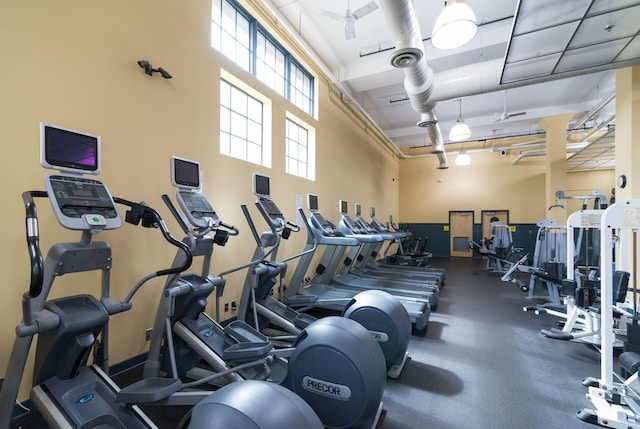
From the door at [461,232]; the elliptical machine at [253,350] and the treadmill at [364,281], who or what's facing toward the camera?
the door

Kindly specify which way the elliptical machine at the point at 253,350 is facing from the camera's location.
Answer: facing away from the viewer and to the left of the viewer

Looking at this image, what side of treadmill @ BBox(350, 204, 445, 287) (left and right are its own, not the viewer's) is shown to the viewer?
left

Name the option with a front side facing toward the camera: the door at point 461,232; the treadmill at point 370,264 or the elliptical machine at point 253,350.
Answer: the door

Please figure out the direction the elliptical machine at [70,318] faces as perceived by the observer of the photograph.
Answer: facing away from the viewer and to the left of the viewer

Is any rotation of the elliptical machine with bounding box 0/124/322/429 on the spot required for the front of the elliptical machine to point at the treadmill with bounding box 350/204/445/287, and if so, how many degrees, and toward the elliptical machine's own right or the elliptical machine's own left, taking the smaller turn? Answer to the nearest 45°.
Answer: approximately 90° to the elliptical machine's own right

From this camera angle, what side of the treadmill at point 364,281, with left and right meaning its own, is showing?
left

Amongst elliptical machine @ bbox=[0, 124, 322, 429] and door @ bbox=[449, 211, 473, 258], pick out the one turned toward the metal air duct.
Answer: the door

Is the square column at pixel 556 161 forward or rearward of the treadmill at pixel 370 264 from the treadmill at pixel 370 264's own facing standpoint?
rearward
